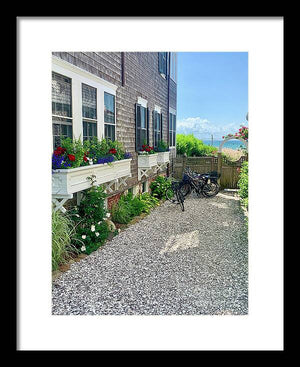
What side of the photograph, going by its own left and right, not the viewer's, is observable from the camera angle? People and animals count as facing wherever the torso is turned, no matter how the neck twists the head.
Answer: front
